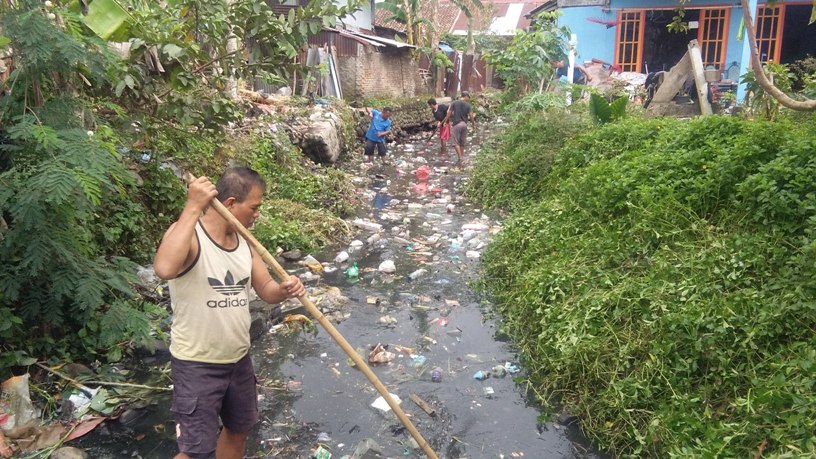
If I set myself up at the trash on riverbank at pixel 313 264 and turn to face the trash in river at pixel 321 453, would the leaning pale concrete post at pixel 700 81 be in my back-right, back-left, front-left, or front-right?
back-left

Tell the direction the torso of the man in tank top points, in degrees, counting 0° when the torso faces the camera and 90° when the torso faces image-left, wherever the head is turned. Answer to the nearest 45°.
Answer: approximately 315°

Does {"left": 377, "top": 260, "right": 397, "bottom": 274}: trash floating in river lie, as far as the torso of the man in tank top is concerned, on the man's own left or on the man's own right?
on the man's own left

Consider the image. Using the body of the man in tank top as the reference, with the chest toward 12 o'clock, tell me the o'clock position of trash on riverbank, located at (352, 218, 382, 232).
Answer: The trash on riverbank is roughly at 8 o'clock from the man in tank top.

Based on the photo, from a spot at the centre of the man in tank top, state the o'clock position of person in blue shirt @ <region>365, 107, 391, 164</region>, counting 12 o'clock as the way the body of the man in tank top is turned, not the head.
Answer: The person in blue shirt is roughly at 8 o'clock from the man in tank top.

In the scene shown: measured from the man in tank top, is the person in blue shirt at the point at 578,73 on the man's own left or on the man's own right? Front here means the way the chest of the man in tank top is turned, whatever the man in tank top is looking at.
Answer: on the man's own left

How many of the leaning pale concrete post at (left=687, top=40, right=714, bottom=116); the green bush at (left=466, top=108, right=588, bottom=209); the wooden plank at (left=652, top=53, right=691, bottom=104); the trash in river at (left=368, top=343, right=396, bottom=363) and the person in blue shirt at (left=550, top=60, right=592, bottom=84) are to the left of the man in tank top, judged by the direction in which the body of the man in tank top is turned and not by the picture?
5

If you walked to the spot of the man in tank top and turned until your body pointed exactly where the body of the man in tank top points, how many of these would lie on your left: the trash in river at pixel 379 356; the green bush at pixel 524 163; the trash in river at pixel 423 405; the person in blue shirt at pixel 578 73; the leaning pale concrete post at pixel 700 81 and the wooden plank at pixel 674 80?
6

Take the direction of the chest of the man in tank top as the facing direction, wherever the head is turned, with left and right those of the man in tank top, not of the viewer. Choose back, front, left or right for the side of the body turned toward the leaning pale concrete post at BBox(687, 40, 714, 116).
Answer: left

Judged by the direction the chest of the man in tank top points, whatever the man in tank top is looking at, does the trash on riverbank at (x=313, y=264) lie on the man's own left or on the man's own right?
on the man's own left

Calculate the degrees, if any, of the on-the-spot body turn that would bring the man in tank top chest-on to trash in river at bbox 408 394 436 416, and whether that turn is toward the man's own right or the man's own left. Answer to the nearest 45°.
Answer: approximately 90° to the man's own left
